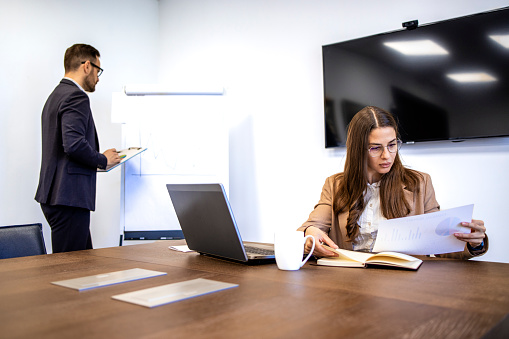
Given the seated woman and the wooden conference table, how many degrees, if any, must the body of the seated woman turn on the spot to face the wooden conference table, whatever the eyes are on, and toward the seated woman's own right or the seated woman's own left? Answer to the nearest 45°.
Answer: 0° — they already face it

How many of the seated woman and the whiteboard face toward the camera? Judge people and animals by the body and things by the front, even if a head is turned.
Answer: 2

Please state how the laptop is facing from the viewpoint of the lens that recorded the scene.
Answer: facing away from the viewer and to the right of the viewer

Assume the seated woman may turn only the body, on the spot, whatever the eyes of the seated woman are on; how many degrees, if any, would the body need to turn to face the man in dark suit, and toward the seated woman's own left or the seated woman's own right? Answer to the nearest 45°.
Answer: approximately 90° to the seated woman's own right

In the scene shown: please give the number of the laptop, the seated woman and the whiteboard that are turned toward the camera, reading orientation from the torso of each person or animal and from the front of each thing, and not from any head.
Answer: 2

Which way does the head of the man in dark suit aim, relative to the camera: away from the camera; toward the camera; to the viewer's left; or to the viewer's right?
to the viewer's right

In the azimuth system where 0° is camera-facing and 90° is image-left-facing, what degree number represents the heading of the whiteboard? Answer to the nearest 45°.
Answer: approximately 0°

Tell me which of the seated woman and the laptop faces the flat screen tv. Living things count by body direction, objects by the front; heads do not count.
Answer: the laptop
